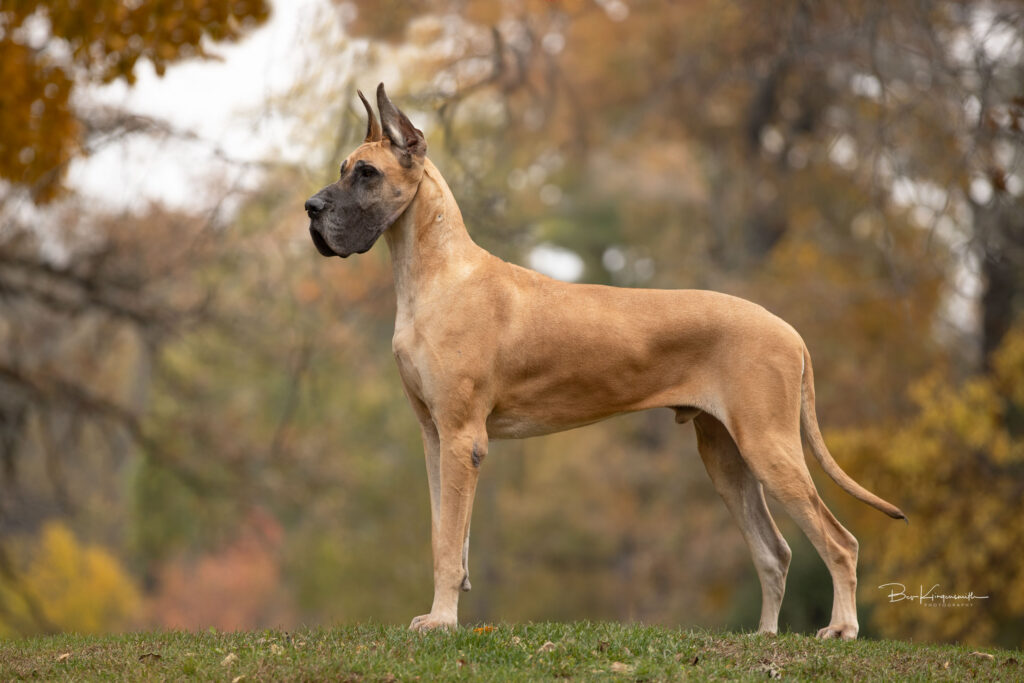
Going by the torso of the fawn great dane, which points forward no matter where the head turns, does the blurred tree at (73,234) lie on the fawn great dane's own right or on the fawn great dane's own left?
on the fawn great dane's own right

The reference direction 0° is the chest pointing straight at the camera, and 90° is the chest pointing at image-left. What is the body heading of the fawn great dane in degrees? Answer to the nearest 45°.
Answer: approximately 90°

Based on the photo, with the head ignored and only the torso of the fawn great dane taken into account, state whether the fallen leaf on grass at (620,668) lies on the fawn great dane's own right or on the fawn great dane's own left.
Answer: on the fawn great dane's own left

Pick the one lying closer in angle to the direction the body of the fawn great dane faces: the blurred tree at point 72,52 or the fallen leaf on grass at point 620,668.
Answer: the blurred tree
